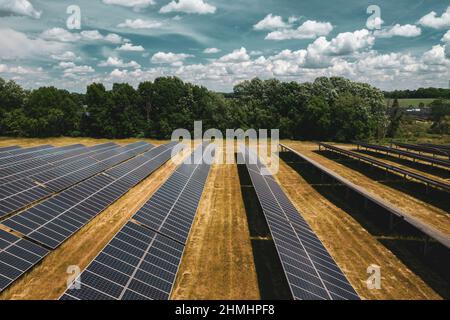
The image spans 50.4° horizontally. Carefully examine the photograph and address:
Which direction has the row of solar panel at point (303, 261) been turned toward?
to the viewer's right

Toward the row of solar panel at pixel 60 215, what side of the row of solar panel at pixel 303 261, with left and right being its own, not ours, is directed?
back

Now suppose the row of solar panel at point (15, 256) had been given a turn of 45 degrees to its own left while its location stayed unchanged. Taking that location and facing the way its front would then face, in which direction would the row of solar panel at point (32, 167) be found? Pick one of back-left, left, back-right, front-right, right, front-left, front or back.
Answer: left

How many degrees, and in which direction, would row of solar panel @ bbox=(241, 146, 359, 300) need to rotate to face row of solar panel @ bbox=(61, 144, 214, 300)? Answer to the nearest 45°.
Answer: approximately 180°

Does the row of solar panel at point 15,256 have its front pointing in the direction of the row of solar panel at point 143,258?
yes

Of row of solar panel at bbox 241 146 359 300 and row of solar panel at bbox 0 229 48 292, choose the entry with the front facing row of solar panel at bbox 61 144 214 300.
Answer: row of solar panel at bbox 0 229 48 292

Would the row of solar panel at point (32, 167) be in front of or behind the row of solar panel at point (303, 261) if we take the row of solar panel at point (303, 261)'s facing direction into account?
behind

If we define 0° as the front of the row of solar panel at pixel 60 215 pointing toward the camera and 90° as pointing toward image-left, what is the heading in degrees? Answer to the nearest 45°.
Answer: approximately 315°
